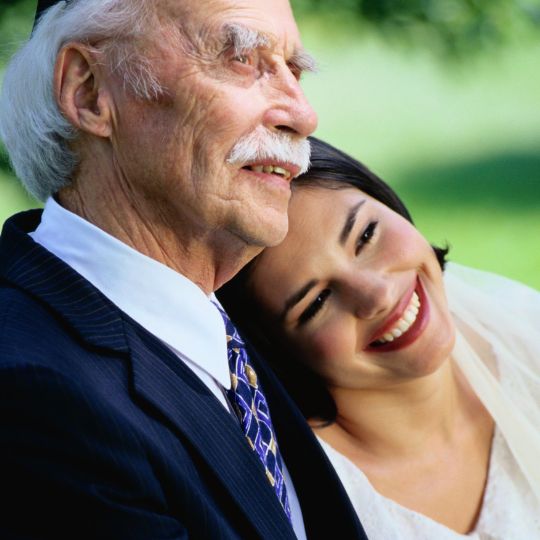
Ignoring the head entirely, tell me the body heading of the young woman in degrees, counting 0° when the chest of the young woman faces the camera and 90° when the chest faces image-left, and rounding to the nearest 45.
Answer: approximately 0°

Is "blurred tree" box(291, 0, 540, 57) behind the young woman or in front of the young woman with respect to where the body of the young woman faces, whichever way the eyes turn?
behind

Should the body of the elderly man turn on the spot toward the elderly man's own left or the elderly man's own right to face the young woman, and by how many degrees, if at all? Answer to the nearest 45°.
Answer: approximately 90° to the elderly man's own left

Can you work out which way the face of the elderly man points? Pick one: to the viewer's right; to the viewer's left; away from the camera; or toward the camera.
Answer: to the viewer's right

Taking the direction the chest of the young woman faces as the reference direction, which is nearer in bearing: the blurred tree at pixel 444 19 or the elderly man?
the elderly man

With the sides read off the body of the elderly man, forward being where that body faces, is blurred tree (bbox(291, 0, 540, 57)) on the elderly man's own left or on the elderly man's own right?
on the elderly man's own left

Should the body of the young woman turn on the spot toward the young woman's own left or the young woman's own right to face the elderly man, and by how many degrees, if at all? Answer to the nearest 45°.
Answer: approximately 45° to the young woman's own right

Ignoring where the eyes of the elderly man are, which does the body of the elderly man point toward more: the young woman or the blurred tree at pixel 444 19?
the young woman

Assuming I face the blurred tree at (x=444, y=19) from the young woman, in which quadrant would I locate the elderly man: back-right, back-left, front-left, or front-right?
back-left
